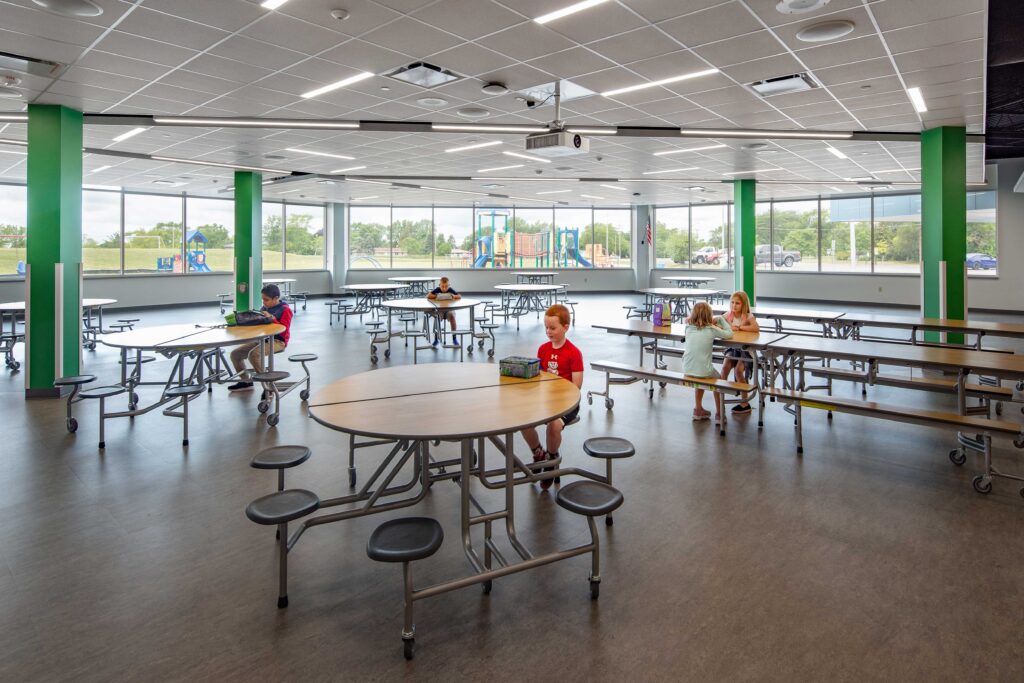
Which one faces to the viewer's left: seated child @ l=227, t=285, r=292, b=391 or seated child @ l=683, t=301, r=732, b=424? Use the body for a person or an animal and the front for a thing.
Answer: seated child @ l=227, t=285, r=292, b=391

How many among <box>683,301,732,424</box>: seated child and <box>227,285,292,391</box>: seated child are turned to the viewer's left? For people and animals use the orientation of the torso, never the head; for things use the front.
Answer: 1

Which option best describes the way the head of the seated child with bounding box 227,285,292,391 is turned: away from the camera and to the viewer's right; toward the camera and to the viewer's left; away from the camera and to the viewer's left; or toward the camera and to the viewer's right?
toward the camera and to the viewer's left

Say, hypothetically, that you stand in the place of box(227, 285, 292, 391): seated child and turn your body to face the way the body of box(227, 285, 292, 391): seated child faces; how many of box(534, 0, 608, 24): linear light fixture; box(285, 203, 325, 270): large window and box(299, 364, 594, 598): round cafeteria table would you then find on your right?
1

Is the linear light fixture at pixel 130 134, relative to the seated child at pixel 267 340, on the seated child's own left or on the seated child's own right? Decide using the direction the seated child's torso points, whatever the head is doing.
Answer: on the seated child's own right

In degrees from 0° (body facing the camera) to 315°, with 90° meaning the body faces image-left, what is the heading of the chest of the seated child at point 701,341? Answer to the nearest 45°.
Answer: approximately 225°

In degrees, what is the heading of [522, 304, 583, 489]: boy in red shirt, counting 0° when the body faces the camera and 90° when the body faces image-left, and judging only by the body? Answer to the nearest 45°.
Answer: approximately 45°

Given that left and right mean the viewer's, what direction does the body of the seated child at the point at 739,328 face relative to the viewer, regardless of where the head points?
facing the viewer and to the left of the viewer

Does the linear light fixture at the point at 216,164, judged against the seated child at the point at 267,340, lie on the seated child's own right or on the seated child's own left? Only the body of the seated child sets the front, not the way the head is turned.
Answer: on the seated child's own right

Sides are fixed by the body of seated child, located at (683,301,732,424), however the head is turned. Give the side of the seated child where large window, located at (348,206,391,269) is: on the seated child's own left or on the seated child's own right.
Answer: on the seated child's own left

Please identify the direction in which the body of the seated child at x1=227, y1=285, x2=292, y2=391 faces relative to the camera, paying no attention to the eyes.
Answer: to the viewer's left

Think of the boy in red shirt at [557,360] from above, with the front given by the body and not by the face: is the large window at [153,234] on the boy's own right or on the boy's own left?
on the boy's own right
